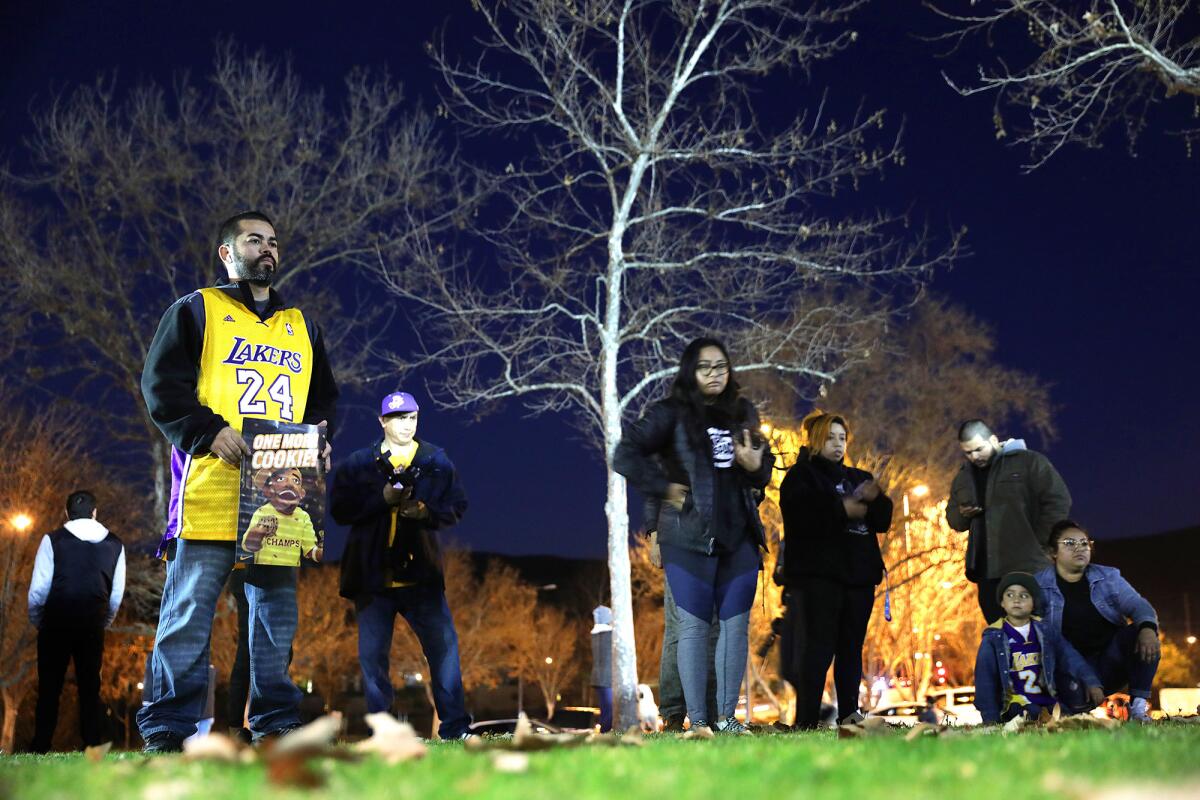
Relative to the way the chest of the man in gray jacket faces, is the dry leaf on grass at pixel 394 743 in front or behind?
in front

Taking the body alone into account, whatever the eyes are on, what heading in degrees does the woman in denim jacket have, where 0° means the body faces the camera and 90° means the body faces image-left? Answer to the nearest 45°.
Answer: approximately 0°

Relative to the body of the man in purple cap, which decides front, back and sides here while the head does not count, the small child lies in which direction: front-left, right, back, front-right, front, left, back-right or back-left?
left

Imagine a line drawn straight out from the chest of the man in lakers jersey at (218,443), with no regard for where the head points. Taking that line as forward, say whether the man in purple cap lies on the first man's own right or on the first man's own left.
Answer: on the first man's own left

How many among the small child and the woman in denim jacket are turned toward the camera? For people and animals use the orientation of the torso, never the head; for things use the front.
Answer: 2

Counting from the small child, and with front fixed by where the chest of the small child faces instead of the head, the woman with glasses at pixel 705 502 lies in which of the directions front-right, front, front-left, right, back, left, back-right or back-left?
front-right

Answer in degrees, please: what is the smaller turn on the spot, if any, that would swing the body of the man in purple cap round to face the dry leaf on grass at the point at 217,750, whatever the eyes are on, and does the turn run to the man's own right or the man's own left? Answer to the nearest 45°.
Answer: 0° — they already face it

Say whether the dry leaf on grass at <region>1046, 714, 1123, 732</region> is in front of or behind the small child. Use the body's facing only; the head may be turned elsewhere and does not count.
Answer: in front

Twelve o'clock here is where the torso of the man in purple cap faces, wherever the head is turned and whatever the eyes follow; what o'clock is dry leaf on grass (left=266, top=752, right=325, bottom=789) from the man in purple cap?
The dry leaf on grass is roughly at 12 o'clock from the man in purple cap.
